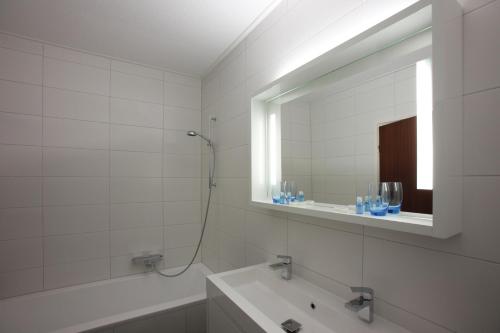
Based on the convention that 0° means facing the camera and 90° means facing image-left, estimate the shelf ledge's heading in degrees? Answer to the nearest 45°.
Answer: approximately 45°

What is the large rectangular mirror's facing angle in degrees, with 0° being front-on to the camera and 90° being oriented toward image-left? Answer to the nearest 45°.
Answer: approximately 45°
